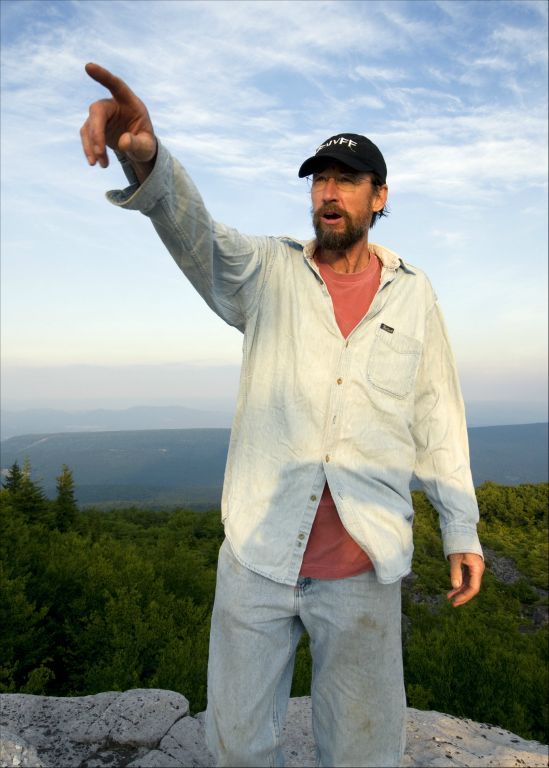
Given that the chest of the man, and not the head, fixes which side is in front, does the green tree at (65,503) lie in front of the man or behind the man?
behind

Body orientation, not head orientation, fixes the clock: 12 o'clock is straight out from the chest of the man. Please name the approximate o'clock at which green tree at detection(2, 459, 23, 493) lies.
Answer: The green tree is roughly at 5 o'clock from the man.

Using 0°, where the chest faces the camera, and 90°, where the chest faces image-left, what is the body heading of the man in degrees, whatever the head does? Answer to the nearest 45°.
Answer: approximately 0°

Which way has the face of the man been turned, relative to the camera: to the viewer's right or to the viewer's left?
to the viewer's left

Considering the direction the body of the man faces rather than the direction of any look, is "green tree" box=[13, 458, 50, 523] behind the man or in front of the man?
behind
